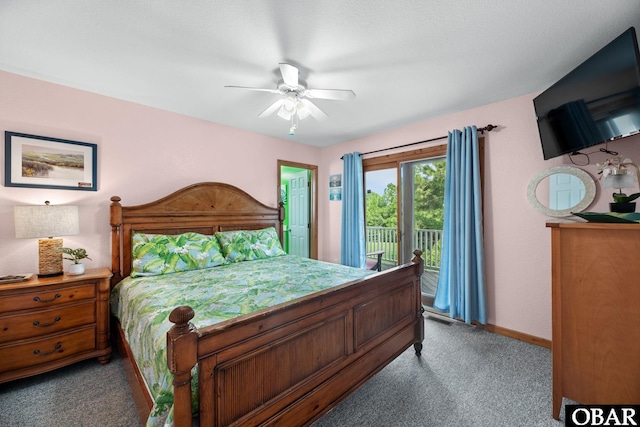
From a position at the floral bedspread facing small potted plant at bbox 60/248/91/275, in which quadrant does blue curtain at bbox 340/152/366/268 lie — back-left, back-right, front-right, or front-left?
back-right

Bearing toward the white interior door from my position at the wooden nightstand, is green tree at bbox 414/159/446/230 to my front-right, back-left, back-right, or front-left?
front-right

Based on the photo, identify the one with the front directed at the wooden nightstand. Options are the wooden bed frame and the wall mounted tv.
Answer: the wall mounted tv

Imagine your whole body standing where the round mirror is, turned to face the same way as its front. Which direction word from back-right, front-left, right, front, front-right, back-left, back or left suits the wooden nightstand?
front-right

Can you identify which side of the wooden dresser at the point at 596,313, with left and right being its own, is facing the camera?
left

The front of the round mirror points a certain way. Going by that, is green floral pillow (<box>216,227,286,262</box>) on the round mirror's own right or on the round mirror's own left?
on the round mirror's own right

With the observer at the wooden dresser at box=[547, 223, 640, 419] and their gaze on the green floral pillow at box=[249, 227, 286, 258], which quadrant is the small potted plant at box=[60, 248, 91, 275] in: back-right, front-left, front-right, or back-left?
front-left

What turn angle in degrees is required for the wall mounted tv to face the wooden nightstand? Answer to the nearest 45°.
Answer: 0° — it already faces it

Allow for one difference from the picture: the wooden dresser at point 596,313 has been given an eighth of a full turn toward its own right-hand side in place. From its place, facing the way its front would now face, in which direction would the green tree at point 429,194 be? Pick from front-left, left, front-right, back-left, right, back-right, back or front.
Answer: front

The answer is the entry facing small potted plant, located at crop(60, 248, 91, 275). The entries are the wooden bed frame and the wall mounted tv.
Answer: the wall mounted tv

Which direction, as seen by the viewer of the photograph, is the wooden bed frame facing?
facing the viewer and to the right of the viewer

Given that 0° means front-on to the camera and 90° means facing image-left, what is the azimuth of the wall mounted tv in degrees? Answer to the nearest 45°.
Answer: approximately 45°
